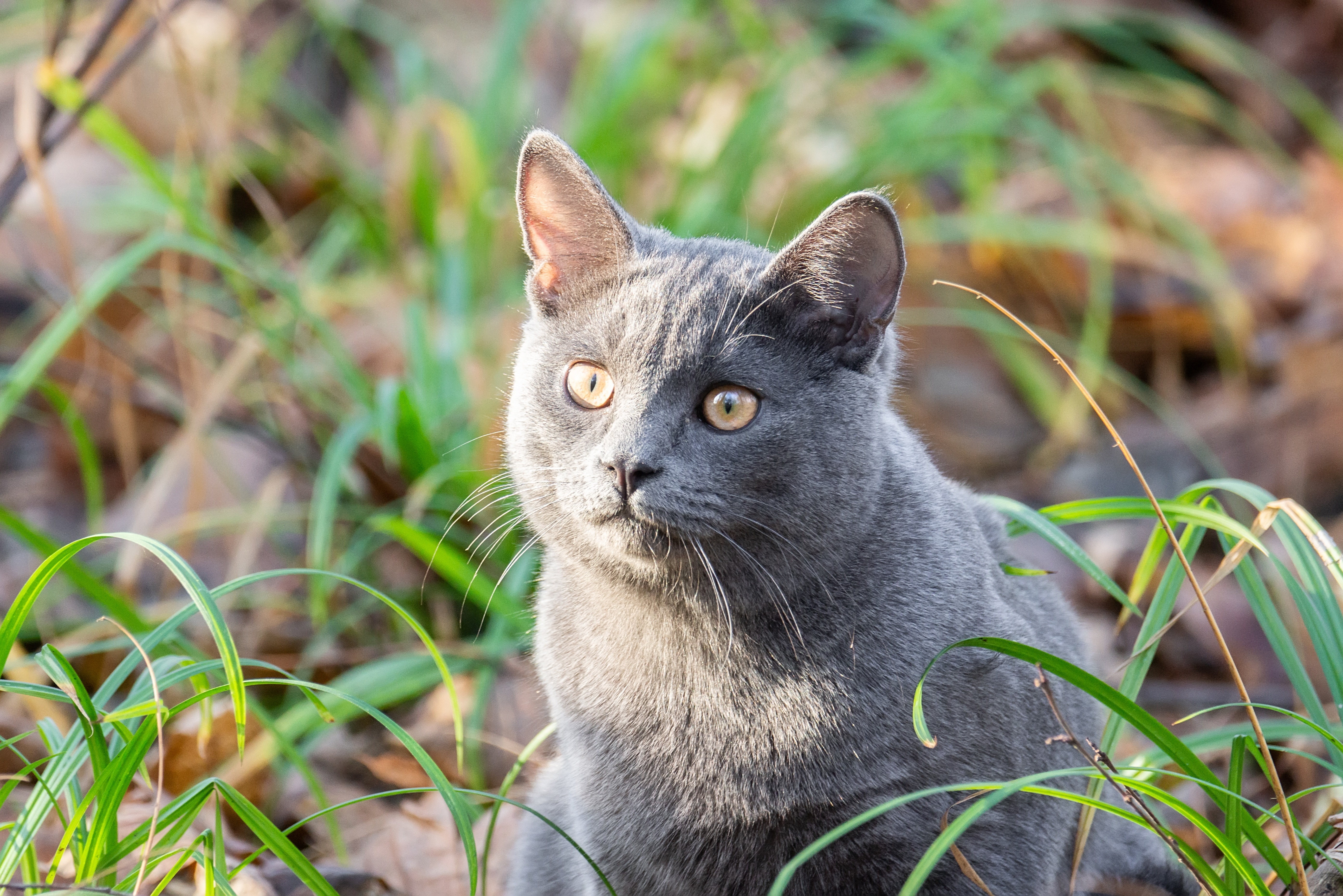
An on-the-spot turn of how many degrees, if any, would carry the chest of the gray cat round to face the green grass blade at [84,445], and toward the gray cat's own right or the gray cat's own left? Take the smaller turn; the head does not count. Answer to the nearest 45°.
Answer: approximately 90° to the gray cat's own right

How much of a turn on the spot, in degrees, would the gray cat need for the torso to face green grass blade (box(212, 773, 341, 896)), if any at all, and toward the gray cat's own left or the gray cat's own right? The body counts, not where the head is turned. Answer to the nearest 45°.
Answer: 0° — it already faces it

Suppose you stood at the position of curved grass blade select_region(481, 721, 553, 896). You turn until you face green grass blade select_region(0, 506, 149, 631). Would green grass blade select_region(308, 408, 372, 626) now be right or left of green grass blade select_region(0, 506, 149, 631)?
right

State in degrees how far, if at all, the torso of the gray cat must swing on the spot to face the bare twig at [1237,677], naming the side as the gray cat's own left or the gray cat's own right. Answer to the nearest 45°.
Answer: approximately 135° to the gray cat's own left

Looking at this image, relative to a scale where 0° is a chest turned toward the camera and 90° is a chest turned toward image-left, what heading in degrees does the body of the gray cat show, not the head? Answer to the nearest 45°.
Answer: approximately 45°

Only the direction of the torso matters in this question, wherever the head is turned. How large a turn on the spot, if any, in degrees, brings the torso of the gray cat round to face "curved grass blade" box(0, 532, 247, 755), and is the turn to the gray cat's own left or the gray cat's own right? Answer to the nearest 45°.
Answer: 0° — it already faces it

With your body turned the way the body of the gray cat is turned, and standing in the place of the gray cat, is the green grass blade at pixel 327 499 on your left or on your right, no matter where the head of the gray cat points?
on your right
